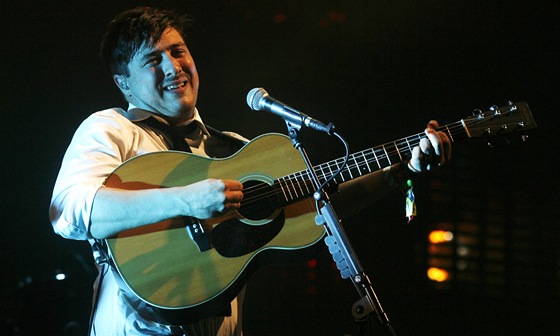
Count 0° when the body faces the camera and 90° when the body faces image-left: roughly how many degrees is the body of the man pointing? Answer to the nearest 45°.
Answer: approximately 315°

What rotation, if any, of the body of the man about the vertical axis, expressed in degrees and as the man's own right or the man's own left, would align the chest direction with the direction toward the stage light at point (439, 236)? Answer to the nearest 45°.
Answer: approximately 90° to the man's own left

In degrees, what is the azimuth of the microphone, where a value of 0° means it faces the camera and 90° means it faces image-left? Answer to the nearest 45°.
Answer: approximately 90°

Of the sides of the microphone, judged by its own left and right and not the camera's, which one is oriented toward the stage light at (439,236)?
right

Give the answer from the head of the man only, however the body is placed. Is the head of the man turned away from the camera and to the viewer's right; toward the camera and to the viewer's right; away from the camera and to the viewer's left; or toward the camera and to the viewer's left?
toward the camera and to the viewer's right
